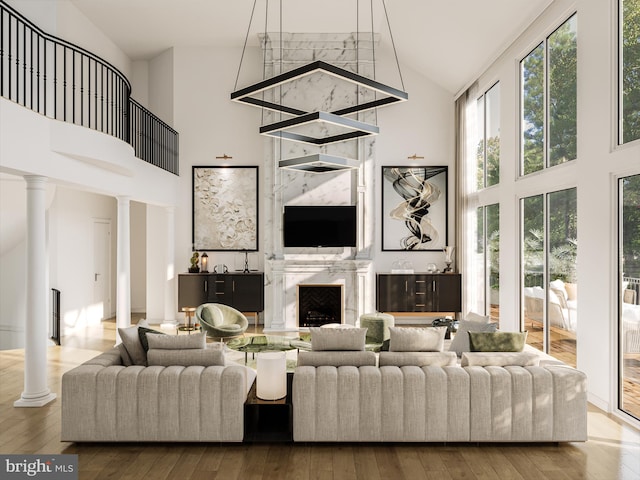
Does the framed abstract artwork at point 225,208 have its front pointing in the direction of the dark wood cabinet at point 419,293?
no

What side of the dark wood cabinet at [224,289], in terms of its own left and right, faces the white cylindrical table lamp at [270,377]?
front

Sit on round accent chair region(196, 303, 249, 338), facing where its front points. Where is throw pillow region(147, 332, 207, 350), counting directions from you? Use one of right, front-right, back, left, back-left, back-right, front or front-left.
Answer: front-right

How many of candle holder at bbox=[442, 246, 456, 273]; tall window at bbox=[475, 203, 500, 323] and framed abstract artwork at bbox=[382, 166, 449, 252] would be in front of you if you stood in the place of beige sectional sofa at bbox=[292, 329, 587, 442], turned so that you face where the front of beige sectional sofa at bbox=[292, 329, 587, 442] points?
3

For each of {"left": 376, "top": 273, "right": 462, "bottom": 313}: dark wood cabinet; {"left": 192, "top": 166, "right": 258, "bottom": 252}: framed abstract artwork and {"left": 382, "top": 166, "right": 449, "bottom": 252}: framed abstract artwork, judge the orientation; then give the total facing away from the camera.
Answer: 0

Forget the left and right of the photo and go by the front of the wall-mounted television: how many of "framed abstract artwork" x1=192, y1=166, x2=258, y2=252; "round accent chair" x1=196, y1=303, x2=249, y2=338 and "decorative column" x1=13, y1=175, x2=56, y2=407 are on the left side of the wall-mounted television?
0

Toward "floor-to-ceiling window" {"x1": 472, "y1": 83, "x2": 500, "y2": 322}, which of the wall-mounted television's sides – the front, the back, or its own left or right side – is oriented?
left

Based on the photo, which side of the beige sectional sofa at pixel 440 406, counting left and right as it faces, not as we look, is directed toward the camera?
back

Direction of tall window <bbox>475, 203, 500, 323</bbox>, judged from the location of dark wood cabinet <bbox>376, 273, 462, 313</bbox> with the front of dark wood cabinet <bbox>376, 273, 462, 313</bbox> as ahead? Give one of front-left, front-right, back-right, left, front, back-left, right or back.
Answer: front-left

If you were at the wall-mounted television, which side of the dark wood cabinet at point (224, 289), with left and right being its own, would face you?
left

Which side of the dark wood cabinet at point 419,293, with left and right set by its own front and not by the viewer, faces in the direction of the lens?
front

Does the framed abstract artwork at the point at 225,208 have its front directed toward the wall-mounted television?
no

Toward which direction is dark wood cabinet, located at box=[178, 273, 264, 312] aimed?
toward the camera

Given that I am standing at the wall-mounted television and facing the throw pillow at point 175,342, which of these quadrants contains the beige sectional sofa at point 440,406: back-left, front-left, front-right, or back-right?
front-left

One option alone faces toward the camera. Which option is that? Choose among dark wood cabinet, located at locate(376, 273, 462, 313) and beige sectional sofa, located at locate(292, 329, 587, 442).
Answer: the dark wood cabinet

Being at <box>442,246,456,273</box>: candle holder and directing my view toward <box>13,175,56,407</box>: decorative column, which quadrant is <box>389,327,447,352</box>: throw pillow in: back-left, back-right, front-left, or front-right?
front-left

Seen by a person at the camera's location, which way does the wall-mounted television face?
facing the viewer

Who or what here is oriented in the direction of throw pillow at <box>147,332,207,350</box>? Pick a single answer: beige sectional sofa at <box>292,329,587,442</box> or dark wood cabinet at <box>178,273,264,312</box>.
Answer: the dark wood cabinet

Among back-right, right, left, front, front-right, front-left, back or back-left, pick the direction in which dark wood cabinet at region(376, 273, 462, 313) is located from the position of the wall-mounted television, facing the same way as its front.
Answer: left

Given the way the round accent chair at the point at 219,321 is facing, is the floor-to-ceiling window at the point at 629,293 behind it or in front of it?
in front

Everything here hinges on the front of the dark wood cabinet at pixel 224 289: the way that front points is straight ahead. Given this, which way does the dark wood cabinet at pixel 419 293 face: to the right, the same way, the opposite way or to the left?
the same way
